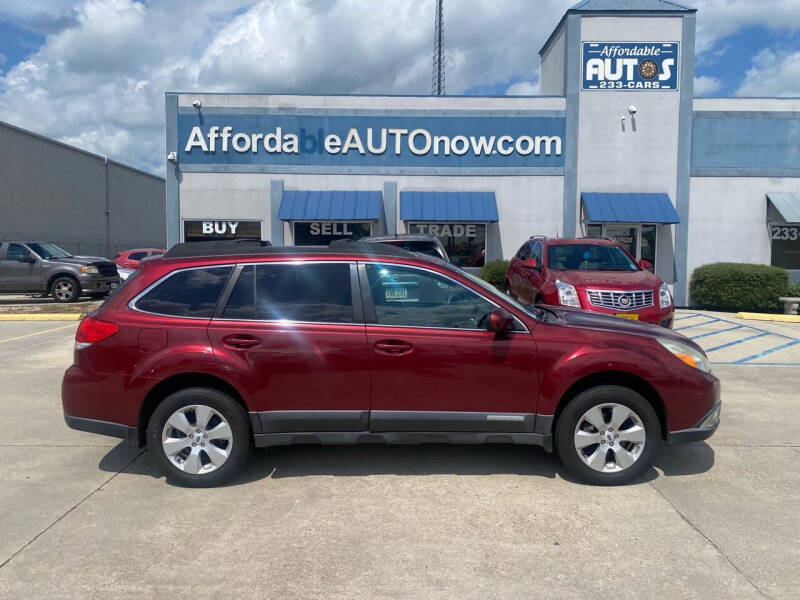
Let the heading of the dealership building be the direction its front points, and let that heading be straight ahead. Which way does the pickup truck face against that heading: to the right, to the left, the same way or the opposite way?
to the left

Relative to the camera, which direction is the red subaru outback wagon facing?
to the viewer's right

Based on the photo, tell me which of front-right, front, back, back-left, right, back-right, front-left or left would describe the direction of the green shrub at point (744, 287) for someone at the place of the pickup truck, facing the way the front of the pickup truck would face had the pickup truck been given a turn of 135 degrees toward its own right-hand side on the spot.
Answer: back-left

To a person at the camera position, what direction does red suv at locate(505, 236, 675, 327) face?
facing the viewer and to the right of the viewer

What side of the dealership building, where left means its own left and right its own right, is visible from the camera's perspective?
front

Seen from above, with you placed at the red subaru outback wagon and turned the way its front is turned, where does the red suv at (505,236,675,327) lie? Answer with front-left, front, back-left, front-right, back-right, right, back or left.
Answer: front-left

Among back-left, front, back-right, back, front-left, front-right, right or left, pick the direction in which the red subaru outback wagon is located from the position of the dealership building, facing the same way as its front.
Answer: front

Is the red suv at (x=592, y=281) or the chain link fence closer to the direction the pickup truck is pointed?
the red suv

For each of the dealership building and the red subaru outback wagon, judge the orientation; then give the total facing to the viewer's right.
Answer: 1

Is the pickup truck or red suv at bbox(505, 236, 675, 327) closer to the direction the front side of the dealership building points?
the red suv

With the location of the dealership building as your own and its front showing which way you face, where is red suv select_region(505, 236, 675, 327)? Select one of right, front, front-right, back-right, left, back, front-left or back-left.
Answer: front
